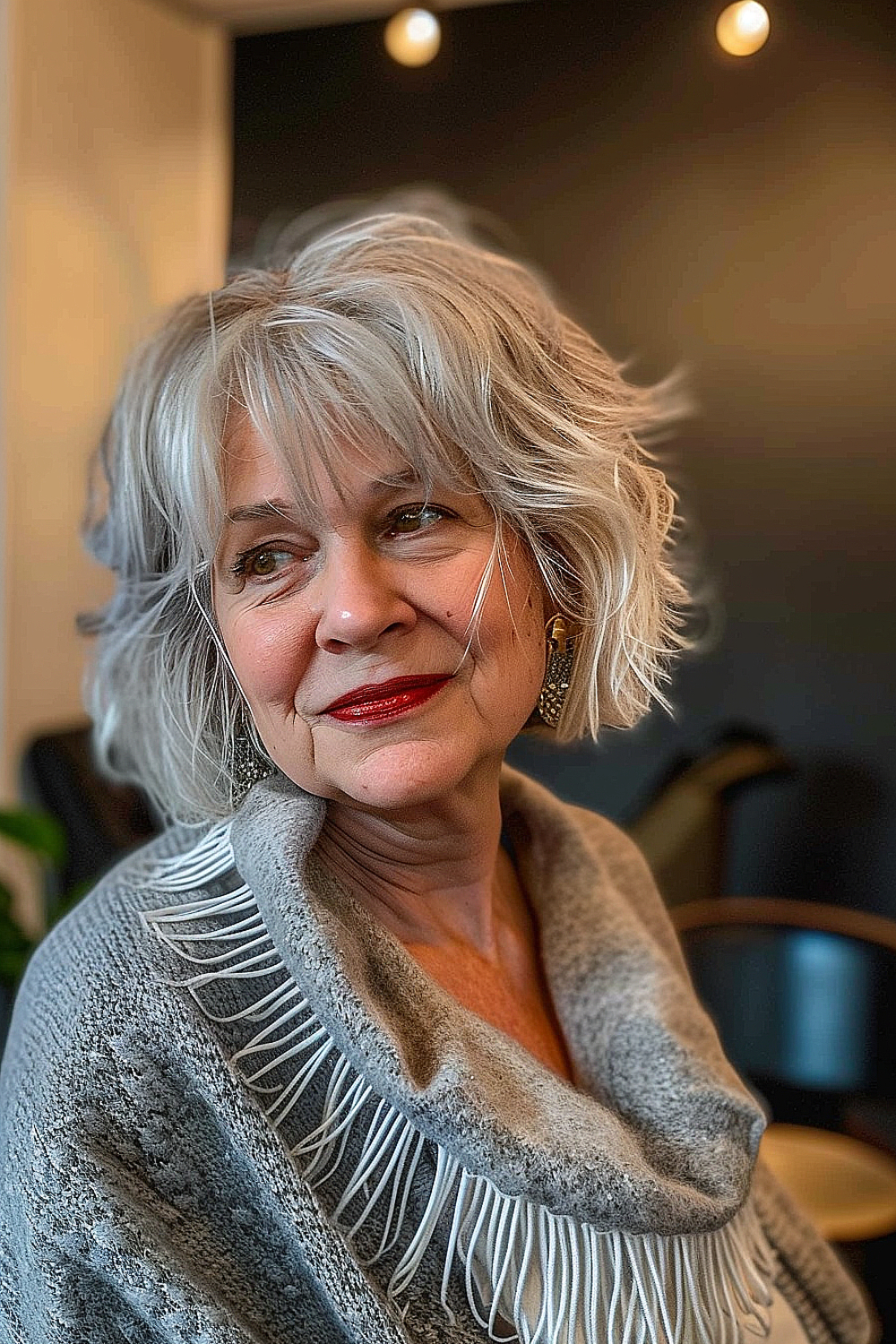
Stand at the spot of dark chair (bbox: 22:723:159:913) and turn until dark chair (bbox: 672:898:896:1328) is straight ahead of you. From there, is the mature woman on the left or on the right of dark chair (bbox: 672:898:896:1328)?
right

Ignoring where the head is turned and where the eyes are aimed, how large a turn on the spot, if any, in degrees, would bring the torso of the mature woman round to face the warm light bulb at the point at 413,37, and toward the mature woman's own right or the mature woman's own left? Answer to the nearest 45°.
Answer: approximately 135° to the mature woman's own left

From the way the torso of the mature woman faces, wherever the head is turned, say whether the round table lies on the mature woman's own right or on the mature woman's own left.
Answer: on the mature woman's own left
